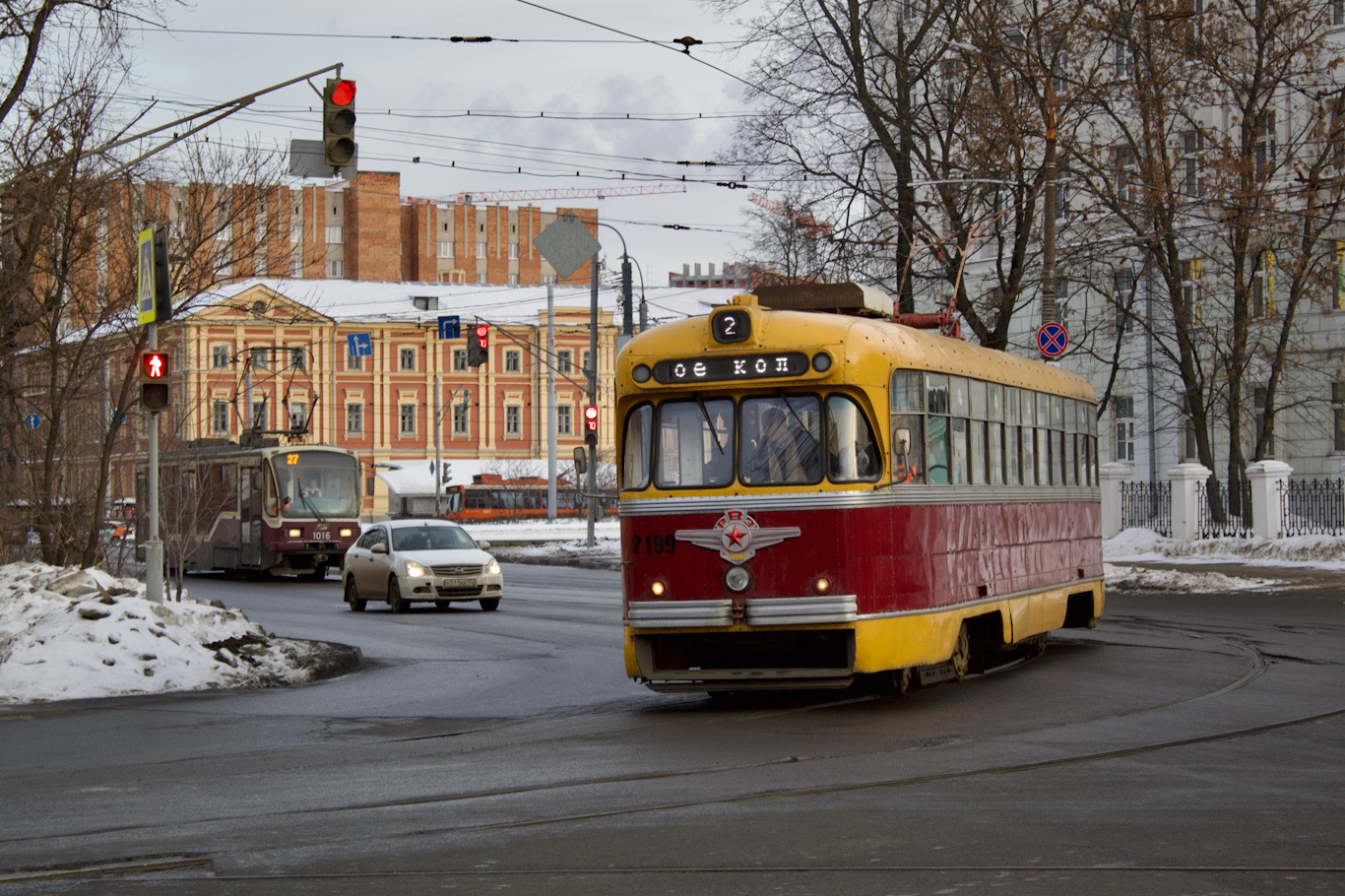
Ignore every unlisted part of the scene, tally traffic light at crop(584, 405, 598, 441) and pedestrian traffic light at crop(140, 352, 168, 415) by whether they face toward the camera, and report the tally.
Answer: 2

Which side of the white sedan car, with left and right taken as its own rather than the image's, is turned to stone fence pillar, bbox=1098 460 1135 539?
left

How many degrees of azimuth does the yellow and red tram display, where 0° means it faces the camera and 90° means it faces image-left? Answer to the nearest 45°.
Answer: approximately 45°

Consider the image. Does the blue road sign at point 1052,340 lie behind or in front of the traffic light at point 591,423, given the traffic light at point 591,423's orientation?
in front

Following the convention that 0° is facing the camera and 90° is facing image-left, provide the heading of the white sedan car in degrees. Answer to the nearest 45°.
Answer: approximately 315°

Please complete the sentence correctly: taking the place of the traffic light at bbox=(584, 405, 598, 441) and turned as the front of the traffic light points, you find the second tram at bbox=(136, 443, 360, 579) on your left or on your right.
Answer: on your right

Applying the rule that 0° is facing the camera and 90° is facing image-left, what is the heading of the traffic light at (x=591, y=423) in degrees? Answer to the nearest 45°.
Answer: approximately 0°

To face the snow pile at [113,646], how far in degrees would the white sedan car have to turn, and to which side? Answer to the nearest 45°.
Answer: approximately 45° to its right
